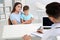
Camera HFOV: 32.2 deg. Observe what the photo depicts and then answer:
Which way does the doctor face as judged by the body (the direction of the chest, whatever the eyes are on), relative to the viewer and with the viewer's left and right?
facing away from the viewer and to the left of the viewer

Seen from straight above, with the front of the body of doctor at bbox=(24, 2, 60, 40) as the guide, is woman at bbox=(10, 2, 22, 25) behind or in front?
in front

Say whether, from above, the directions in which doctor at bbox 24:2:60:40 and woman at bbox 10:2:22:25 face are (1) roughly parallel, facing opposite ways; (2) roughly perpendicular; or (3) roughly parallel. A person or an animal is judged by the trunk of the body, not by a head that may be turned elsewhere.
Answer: roughly parallel, facing opposite ways

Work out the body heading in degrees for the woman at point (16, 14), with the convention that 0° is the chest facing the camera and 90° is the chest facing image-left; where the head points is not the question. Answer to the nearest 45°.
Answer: approximately 315°
